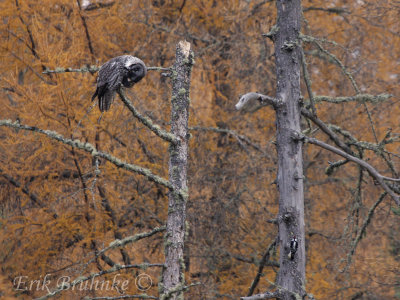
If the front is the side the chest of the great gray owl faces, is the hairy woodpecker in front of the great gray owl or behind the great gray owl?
in front

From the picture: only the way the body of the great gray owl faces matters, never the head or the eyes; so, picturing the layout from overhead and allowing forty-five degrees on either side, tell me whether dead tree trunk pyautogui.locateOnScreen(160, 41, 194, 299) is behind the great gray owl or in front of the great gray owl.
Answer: in front

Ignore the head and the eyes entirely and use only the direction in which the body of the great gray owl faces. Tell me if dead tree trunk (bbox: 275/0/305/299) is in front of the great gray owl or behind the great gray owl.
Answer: in front
